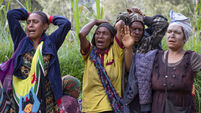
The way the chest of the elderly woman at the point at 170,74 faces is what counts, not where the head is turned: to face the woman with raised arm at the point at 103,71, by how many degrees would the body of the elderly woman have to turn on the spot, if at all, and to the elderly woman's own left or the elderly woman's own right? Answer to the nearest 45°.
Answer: approximately 45° to the elderly woman's own right

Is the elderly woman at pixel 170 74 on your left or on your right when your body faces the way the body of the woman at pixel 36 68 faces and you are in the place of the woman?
on your left

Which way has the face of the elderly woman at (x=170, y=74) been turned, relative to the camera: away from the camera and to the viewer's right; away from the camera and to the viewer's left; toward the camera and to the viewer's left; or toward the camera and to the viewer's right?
toward the camera and to the viewer's left

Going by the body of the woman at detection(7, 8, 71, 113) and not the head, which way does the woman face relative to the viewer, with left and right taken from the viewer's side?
facing the viewer and to the left of the viewer

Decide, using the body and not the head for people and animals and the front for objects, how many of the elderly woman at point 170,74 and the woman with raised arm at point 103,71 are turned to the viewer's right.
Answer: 0

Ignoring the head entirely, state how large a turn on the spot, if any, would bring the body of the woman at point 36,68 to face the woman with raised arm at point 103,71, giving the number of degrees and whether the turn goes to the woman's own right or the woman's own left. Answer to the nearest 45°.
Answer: approximately 135° to the woman's own left

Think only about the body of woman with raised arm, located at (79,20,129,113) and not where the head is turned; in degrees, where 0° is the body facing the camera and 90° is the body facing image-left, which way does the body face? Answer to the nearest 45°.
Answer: approximately 0°

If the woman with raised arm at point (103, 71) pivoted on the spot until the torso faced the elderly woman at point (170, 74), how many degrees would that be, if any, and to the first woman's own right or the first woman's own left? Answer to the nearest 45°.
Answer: approximately 45° to the first woman's own left

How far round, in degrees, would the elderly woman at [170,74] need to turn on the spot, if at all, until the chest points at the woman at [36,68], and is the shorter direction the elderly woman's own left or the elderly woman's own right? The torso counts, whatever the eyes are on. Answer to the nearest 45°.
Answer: approximately 45° to the elderly woman's own right

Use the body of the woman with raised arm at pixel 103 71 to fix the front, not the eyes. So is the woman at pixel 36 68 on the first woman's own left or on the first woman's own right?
on the first woman's own right
